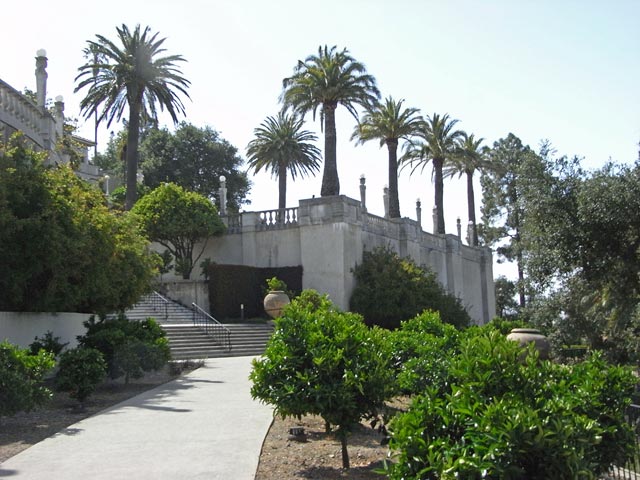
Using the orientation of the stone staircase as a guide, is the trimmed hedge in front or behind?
behind

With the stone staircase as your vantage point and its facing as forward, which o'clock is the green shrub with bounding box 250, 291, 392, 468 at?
The green shrub is roughly at 12 o'clock from the stone staircase.

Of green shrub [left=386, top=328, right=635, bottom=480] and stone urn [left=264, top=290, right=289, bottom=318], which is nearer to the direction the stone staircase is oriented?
the green shrub

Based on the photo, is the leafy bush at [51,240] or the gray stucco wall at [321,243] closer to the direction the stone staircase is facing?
the leafy bush

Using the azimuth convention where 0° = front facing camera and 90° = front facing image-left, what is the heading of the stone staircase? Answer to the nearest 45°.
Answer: approximately 0°

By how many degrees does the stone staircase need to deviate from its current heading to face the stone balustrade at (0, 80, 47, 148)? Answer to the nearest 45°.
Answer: approximately 45° to its right

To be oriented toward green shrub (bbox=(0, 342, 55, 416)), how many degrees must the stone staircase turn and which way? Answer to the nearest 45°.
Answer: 0° — it already faces it

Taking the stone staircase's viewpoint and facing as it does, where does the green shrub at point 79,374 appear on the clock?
The green shrub is roughly at 12 o'clock from the stone staircase.

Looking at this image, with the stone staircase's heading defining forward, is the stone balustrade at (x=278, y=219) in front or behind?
behind
